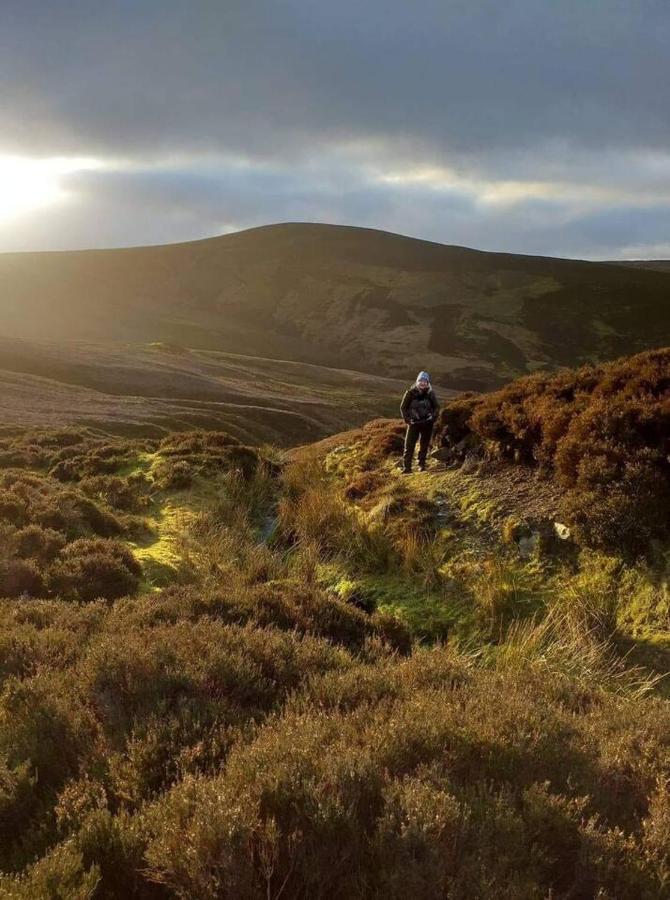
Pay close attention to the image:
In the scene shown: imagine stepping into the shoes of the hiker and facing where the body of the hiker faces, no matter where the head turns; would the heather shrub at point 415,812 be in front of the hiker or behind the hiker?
in front

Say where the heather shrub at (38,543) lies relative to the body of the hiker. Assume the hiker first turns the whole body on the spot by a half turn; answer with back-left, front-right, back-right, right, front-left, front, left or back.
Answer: back-left

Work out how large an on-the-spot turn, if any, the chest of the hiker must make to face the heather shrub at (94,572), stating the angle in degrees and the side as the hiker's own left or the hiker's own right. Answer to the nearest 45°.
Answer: approximately 45° to the hiker's own right

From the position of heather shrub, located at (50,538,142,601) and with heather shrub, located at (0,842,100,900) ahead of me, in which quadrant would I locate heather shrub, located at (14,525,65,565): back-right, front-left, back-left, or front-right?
back-right

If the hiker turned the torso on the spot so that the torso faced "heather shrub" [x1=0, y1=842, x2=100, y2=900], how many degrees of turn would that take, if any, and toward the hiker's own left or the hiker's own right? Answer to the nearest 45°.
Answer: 0° — they already face it

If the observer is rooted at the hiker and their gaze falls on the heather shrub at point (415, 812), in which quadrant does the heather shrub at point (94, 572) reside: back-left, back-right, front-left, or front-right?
front-right

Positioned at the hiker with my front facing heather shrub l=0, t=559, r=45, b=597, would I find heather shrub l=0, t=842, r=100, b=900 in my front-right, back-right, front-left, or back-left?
front-left

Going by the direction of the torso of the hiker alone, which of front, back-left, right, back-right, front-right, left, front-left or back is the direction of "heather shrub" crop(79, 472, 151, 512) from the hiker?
right

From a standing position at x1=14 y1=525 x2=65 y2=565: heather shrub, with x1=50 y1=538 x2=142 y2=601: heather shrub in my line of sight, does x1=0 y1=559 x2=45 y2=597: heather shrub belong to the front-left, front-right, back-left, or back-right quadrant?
front-right

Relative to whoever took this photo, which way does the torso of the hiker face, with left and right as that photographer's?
facing the viewer

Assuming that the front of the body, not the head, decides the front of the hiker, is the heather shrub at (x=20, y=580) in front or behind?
in front
